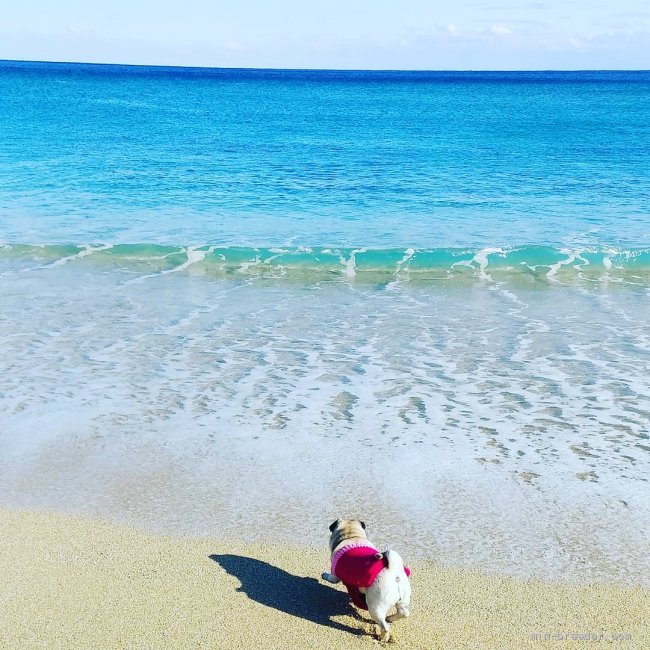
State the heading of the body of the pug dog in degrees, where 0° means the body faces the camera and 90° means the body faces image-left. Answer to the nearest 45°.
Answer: approximately 135°
